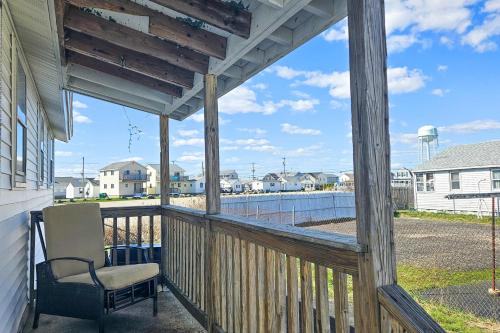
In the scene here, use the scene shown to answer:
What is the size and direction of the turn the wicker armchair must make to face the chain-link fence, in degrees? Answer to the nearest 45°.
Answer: approximately 45° to its left

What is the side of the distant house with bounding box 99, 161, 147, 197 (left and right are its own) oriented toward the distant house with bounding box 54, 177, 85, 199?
right

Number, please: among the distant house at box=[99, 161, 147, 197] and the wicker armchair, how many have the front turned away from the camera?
0

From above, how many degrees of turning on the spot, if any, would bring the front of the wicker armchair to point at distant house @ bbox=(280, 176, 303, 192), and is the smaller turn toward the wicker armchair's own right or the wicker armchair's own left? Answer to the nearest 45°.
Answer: approximately 90° to the wicker armchair's own left

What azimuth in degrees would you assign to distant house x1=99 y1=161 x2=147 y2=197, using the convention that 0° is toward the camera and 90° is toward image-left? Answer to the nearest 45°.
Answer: approximately 315°

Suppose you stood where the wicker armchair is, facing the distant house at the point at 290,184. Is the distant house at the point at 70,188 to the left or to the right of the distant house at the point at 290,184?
left

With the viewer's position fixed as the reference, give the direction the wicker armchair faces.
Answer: facing the viewer and to the right of the viewer

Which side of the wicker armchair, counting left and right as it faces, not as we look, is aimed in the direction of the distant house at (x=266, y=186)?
left

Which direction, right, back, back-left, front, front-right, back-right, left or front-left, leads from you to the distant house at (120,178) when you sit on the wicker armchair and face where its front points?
back-left

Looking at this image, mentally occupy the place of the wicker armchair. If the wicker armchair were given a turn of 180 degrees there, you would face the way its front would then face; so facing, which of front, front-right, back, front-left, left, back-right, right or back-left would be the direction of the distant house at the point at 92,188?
front-right

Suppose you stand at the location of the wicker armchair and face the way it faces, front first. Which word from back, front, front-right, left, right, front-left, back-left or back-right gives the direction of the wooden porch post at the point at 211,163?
front
